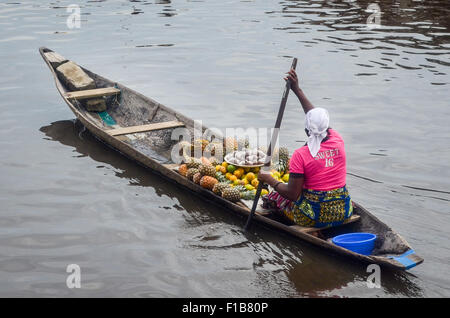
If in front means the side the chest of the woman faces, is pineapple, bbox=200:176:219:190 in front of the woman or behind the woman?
in front

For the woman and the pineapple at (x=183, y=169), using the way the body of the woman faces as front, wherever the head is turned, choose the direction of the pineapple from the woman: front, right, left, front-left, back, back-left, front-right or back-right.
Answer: front

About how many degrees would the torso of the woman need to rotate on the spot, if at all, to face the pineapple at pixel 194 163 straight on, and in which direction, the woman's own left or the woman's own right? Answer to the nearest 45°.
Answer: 0° — they already face it

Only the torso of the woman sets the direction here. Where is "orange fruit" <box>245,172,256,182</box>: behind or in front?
in front

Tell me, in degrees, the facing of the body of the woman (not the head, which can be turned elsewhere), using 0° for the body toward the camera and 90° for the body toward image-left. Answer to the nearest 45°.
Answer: approximately 135°

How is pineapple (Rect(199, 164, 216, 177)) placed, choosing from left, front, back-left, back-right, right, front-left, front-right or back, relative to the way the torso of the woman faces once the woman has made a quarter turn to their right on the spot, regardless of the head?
left
